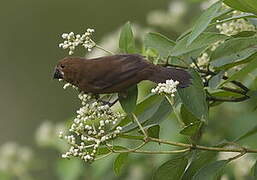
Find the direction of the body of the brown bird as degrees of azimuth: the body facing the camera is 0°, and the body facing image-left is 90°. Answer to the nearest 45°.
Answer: approximately 90°
